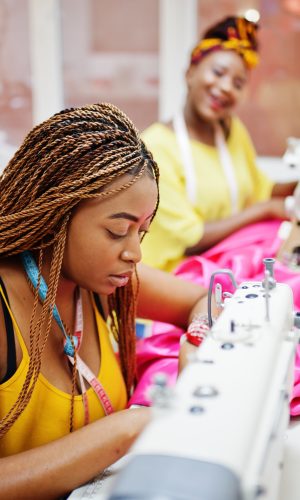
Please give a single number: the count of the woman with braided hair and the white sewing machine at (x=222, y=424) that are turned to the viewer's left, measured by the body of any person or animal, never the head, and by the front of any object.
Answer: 1

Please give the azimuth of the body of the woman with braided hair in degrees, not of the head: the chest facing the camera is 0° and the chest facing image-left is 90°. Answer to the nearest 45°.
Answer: approximately 315°

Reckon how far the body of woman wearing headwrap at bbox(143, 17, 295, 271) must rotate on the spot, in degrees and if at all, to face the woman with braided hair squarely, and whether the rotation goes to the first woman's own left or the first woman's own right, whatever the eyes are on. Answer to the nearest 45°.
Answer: approximately 45° to the first woman's own right

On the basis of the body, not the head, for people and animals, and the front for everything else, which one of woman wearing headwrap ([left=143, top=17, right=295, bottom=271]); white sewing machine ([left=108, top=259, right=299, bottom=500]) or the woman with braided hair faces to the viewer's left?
the white sewing machine

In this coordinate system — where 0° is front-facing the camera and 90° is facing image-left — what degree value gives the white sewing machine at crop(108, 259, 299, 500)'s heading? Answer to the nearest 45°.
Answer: approximately 90°

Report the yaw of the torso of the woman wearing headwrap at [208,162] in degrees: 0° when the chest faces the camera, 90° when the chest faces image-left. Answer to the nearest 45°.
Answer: approximately 315°

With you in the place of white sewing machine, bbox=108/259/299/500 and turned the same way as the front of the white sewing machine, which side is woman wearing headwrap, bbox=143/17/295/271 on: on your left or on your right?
on your right
